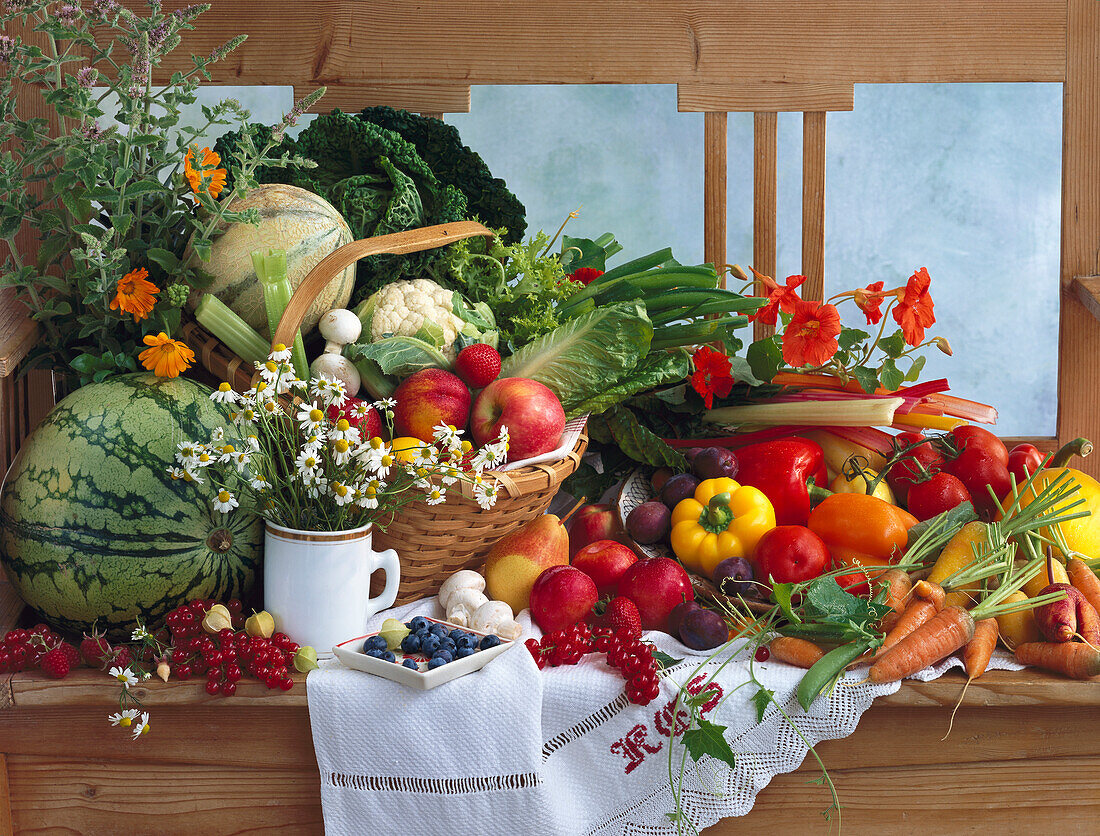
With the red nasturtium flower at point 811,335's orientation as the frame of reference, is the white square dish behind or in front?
in front

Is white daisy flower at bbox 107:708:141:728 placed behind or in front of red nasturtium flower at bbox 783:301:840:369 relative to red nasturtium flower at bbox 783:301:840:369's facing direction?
in front

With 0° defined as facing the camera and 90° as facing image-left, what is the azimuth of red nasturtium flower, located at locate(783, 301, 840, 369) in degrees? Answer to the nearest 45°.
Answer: approximately 0°
